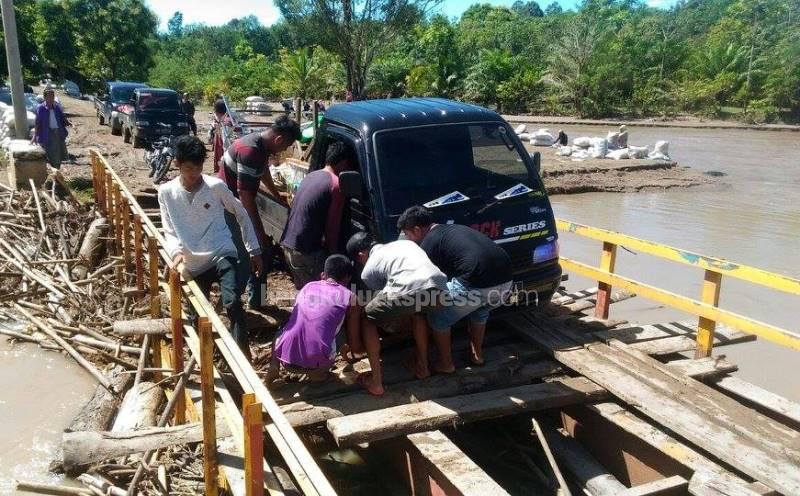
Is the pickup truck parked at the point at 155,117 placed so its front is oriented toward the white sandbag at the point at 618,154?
no

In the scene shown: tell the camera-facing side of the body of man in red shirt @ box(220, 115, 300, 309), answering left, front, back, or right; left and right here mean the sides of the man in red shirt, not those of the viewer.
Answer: right

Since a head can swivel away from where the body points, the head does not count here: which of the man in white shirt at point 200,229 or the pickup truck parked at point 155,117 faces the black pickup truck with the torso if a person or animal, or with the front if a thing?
the pickup truck parked

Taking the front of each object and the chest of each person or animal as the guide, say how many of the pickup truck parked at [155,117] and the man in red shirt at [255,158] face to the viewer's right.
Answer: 1

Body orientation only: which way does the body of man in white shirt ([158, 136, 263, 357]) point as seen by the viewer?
toward the camera

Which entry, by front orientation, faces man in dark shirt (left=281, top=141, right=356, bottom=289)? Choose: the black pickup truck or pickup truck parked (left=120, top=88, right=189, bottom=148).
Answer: the pickup truck parked

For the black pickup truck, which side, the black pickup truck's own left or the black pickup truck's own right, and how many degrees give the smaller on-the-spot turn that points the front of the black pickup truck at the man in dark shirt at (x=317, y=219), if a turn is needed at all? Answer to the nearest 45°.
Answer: approximately 135° to the black pickup truck's own right

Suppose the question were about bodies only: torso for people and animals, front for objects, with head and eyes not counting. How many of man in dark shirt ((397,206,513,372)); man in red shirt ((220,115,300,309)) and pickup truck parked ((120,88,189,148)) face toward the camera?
1

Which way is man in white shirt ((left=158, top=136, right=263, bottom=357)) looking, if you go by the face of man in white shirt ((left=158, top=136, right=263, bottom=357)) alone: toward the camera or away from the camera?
toward the camera

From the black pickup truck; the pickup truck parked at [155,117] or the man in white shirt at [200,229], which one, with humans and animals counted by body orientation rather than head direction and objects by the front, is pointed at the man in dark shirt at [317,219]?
the pickup truck parked

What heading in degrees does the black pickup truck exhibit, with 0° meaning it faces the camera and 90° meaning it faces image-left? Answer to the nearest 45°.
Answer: approximately 315°

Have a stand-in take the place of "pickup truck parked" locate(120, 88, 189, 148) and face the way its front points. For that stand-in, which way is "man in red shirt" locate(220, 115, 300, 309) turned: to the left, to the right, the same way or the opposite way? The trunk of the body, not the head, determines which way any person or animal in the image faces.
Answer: to the left

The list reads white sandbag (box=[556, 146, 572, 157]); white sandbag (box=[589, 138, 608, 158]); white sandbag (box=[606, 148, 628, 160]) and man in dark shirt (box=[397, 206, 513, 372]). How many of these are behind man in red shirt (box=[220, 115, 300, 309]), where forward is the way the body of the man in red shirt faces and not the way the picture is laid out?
0

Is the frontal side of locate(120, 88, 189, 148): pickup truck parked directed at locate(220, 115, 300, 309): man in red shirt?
yes

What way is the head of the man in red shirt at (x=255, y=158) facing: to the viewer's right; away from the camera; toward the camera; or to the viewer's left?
to the viewer's right

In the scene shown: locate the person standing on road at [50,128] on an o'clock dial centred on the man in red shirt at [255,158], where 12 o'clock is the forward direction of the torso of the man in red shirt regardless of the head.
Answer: The person standing on road is roughly at 8 o'clock from the man in red shirt.

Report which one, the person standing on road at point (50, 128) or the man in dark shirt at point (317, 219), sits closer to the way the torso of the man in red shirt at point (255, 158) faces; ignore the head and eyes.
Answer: the man in dark shirt

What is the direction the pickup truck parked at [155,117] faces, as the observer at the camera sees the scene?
facing the viewer
